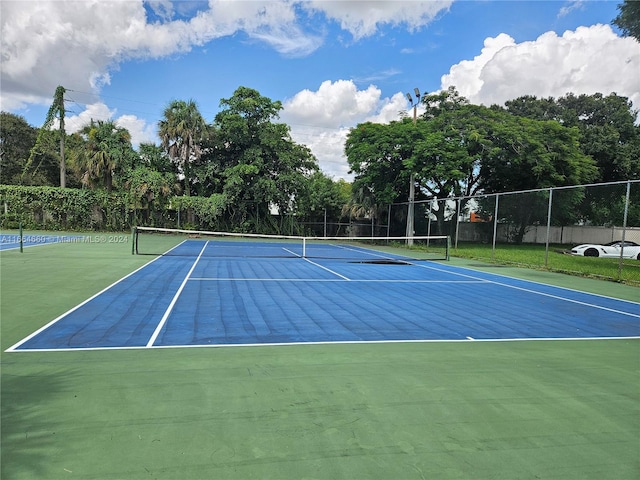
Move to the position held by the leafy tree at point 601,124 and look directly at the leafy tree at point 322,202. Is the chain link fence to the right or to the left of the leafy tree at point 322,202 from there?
left

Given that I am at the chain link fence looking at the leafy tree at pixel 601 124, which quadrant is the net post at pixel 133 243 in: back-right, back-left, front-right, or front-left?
back-left

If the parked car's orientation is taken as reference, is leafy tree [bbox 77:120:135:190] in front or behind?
in front

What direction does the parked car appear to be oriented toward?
to the viewer's left

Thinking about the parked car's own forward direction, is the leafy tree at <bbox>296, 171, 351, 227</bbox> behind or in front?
in front

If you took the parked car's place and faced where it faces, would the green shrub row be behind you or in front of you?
in front

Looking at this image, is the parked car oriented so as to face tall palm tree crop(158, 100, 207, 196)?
yes

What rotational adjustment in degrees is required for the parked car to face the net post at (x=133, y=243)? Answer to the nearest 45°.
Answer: approximately 45° to its left

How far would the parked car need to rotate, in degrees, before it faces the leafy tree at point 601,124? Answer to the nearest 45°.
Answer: approximately 90° to its right
